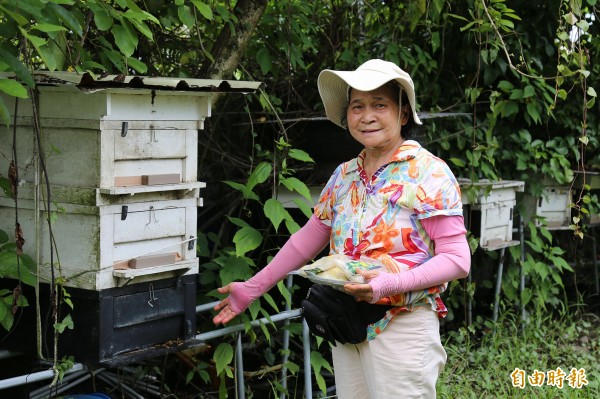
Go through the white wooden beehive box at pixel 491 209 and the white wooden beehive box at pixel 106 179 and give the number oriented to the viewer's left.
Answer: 0

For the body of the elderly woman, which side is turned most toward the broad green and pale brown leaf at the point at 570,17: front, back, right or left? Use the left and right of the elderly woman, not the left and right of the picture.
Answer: back

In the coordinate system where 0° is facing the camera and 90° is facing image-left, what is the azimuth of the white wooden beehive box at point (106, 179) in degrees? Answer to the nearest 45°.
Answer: approximately 315°

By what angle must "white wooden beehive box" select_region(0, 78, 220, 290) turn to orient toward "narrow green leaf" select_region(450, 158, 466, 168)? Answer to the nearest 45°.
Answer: approximately 90° to its left

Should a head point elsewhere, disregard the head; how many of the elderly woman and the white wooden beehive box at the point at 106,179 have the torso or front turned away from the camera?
0
